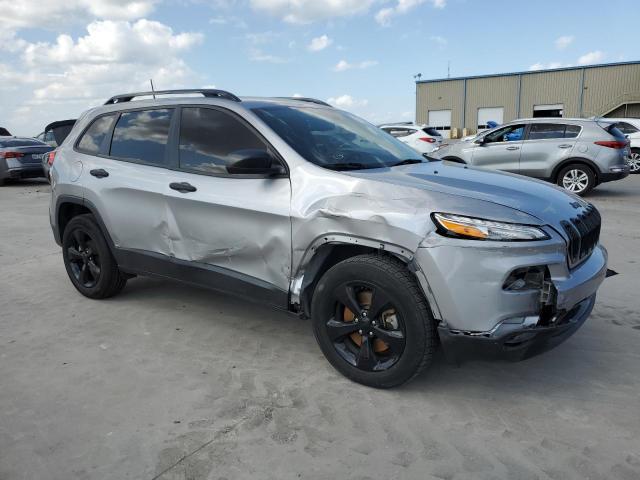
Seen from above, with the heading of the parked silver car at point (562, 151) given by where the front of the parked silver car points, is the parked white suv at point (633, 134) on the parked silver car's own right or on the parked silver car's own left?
on the parked silver car's own right

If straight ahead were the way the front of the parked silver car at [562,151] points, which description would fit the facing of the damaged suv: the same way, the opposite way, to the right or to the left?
the opposite way

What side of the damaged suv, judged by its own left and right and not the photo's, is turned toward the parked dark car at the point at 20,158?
back

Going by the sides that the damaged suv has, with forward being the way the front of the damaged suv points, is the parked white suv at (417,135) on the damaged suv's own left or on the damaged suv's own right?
on the damaged suv's own left

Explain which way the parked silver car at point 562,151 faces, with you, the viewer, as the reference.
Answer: facing away from the viewer and to the left of the viewer

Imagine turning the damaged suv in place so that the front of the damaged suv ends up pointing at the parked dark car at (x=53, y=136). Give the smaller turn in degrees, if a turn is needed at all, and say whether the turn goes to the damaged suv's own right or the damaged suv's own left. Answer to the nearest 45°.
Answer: approximately 180°

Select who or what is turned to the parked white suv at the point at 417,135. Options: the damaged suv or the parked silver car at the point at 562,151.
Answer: the parked silver car

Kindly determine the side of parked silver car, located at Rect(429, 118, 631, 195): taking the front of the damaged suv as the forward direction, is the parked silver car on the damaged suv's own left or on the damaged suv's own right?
on the damaged suv's own left

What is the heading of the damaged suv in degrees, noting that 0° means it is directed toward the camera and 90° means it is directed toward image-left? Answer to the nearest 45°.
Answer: approximately 315°
